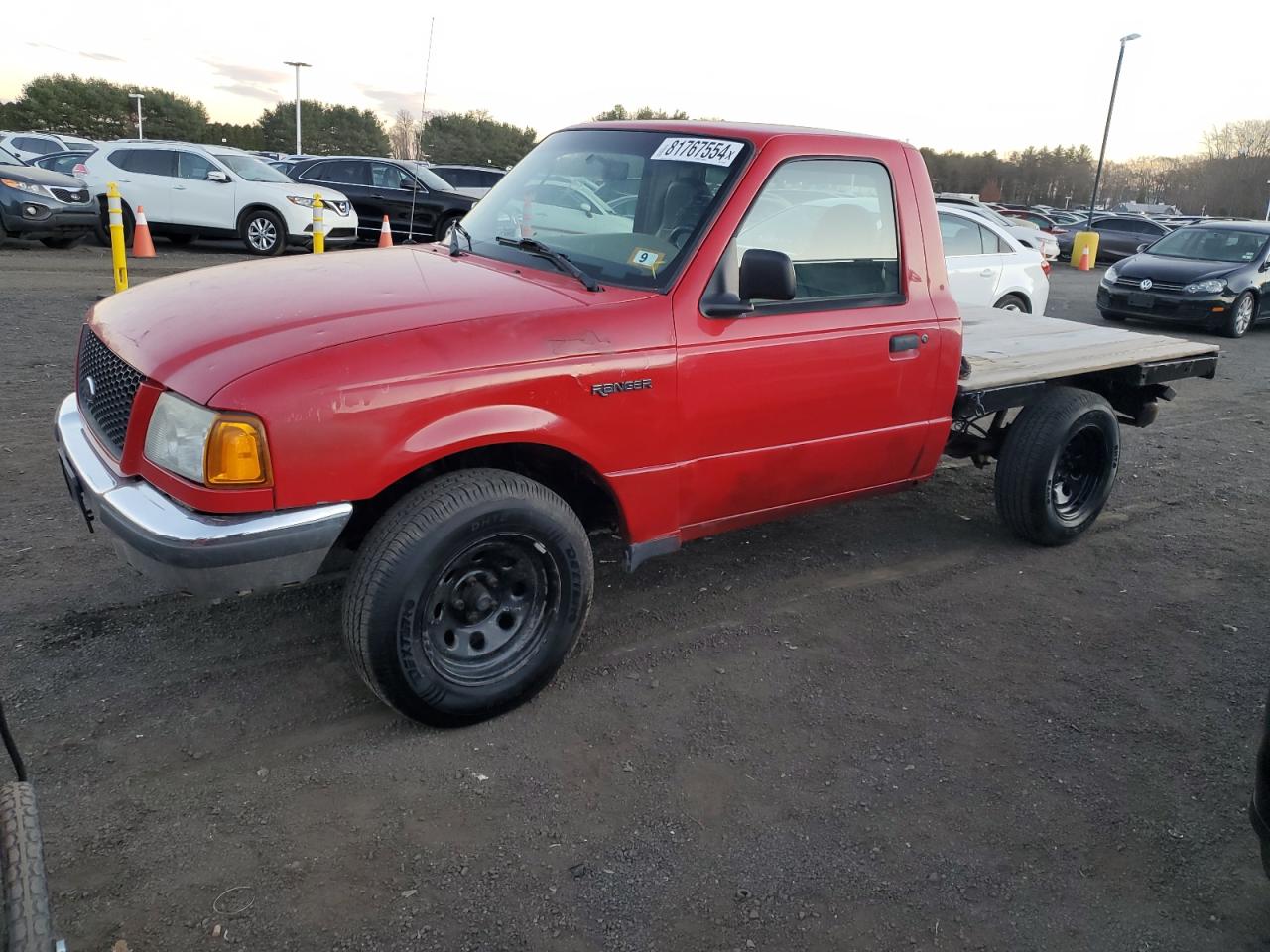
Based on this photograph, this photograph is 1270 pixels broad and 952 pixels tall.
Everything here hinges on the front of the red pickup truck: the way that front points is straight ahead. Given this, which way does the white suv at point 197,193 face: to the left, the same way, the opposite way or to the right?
to the left

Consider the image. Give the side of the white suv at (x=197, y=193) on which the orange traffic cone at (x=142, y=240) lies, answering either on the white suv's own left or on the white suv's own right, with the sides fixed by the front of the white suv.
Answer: on the white suv's own right

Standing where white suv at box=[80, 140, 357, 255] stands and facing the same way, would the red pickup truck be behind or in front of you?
in front

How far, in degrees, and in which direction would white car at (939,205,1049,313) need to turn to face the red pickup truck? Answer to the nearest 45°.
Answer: approximately 90° to its left

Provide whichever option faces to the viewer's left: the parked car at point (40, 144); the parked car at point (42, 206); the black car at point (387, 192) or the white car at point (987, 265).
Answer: the white car

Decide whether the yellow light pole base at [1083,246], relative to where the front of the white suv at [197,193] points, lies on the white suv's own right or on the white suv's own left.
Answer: on the white suv's own left

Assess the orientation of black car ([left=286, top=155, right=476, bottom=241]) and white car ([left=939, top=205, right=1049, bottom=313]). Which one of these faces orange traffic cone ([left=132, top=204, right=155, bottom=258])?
the white car

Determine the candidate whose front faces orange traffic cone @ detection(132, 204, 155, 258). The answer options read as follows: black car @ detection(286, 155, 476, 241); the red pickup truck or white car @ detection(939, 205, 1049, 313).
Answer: the white car

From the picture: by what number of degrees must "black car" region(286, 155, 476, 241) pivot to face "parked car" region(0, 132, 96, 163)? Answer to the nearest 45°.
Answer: approximately 180°

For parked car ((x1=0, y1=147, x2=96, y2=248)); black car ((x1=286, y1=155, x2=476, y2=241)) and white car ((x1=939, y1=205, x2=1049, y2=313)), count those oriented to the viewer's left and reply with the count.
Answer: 1

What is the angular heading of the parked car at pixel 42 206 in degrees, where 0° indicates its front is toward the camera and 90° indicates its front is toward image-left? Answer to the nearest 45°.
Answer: approximately 315°

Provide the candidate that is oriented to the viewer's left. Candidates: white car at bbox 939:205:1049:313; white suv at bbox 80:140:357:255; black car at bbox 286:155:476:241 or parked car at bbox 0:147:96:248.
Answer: the white car

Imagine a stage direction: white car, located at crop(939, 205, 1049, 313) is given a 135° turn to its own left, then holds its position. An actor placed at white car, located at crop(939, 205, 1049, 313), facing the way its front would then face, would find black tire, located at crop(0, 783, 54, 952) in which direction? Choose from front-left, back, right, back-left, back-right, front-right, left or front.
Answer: front-right
